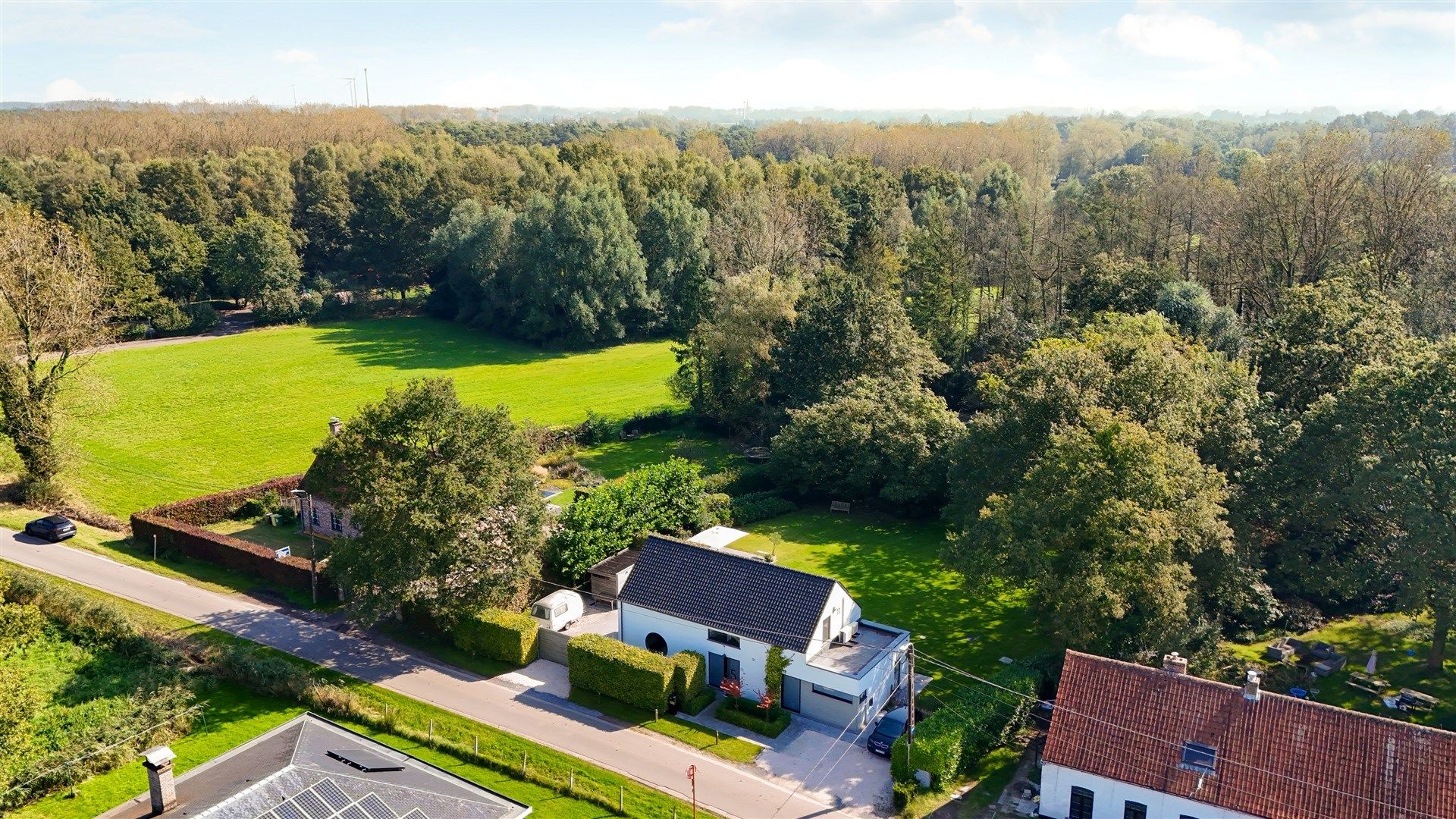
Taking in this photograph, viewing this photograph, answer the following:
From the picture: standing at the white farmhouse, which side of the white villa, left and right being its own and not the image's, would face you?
left

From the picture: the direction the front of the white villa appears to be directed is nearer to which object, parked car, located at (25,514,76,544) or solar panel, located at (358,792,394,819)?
the solar panel

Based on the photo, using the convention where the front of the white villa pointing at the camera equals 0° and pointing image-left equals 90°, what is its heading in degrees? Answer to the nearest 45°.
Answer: approximately 45°
